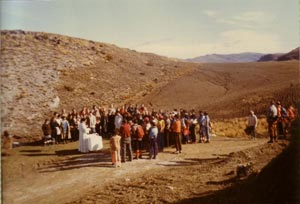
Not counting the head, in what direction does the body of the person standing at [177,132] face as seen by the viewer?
to the viewer's left

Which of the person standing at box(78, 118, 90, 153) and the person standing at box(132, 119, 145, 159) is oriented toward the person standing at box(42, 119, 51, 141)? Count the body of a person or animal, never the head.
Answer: the person standing at box(132, 119, 145, 159)

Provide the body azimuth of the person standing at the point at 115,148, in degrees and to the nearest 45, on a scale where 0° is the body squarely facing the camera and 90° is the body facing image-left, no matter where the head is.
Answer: approximately 180°

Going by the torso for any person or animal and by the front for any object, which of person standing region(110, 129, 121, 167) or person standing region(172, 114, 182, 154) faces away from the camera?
person standing region(110, 129, 121, 167)

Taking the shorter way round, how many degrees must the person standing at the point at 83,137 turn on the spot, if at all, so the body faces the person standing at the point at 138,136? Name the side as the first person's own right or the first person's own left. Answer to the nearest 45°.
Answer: approximately 45° to the first person's own right

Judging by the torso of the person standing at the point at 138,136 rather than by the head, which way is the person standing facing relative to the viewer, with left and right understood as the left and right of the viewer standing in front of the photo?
facing away from the viewer and to the left of the viewer

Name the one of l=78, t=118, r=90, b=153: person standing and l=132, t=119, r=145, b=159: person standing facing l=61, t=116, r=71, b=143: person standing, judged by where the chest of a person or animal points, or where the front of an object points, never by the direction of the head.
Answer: l=132, t=119, r=145, b=159: person standing

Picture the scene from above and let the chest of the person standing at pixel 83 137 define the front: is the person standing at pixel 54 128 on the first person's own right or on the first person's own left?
on the first person's own left

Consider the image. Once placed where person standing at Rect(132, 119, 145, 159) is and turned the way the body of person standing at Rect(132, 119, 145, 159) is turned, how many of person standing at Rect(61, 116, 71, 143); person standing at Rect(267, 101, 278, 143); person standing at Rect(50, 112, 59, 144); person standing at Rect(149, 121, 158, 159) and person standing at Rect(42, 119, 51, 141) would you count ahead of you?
3

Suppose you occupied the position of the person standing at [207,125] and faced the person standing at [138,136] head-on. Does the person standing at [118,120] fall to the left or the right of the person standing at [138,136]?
right

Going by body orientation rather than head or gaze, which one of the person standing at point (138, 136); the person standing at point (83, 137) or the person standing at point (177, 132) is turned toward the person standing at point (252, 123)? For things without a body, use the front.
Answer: the person standing at point (83, 137)

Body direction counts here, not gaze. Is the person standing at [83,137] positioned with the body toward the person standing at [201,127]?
yes

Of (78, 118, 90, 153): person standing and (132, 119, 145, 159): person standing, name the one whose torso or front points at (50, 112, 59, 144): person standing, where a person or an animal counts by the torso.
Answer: (132, 119, 145, 159): person standing

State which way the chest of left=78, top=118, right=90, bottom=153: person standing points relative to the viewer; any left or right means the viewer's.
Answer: facing to the right of the viewer
